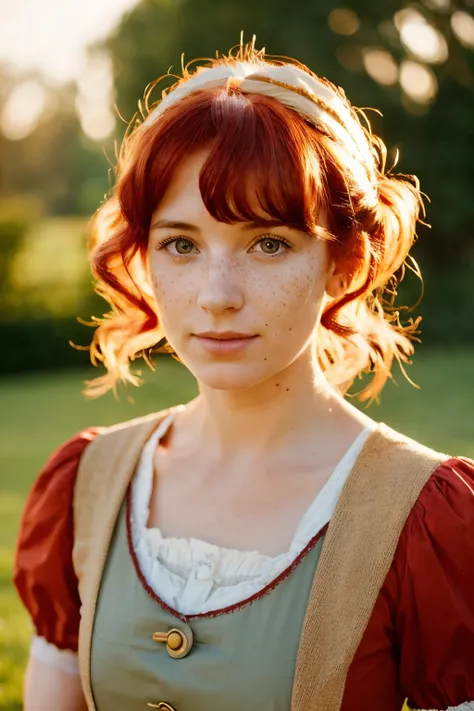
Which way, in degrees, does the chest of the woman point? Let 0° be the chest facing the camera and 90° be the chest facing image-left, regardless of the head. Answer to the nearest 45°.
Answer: approximately 45°
